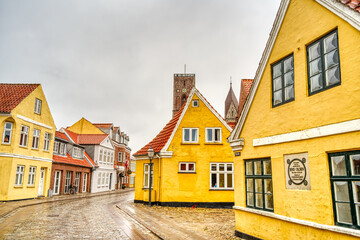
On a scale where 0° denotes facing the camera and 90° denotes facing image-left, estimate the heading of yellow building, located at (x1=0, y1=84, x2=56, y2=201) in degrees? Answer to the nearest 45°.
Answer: approximately 315°

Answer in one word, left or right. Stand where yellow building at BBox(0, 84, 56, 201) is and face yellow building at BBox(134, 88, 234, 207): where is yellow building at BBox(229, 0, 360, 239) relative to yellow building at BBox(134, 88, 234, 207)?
right

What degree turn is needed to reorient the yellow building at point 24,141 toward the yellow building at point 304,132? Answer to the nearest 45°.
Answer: approximately 45° to its right
